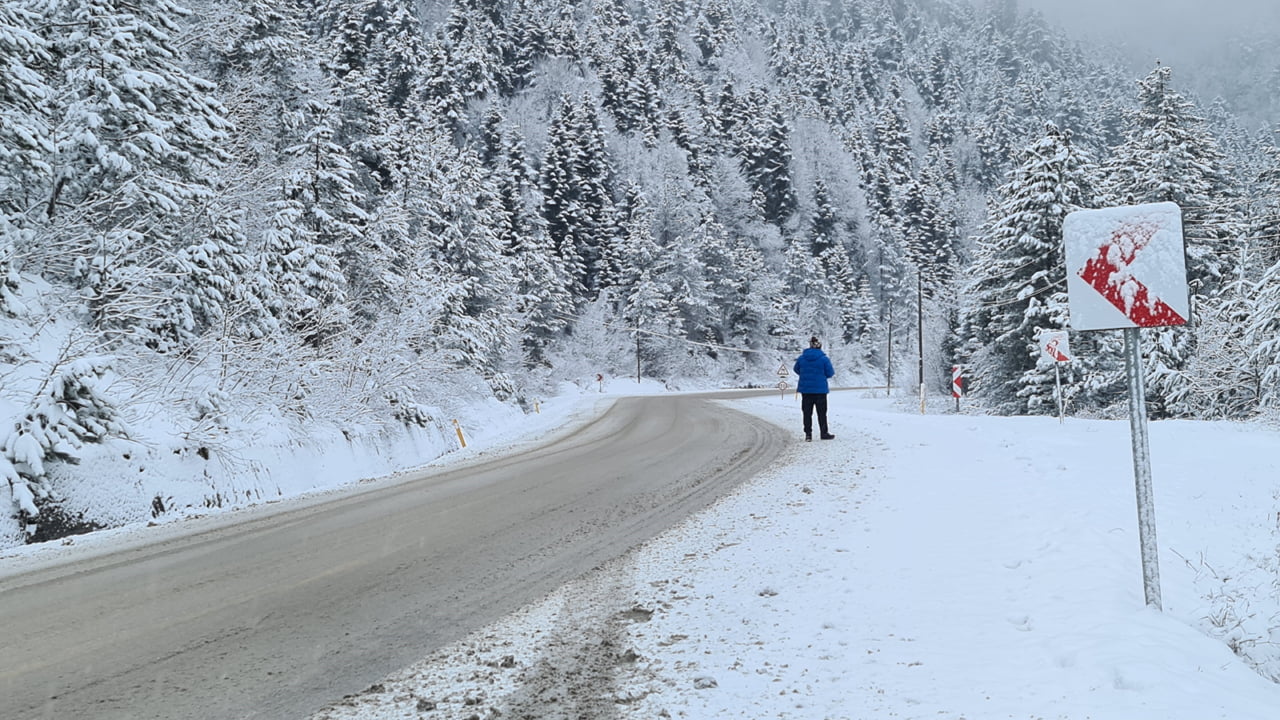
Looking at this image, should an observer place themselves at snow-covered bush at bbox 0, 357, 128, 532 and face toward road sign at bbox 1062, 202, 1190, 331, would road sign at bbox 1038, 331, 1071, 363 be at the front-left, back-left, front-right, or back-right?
front-left

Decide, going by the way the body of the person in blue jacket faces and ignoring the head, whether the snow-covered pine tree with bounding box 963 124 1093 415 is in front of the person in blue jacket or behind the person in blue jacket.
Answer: in front

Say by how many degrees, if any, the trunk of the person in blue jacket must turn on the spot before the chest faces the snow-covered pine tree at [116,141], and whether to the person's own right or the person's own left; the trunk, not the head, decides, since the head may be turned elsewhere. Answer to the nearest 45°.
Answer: approximately 135° to the person's own left

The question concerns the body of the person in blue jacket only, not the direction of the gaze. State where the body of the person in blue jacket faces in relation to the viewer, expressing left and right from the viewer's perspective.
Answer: facing away from the viewer

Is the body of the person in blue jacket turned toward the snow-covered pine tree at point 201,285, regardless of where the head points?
no

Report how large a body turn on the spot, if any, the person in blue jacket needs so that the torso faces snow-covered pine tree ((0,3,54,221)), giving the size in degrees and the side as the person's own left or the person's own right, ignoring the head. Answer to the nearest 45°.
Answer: approximately 135° to the person's own left

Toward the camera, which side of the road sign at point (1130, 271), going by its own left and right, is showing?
front

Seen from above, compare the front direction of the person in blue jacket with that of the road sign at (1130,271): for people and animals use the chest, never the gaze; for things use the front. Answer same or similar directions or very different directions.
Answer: very different directions

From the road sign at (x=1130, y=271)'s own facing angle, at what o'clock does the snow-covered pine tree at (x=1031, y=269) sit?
The snow-covered pine tree is roughly at 6 o'clock from the road sign.

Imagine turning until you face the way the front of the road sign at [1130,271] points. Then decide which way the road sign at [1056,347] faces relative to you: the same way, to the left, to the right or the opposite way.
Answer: the same way

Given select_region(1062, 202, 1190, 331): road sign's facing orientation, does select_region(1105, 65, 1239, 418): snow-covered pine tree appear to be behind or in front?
behind

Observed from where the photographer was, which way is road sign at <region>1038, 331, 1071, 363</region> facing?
facing the viewer

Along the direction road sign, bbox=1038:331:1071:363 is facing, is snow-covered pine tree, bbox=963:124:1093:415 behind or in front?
behind

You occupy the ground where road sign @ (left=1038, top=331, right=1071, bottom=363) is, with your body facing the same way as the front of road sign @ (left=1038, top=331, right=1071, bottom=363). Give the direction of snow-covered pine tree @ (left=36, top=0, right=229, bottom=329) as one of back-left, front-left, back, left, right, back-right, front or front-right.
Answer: front-right

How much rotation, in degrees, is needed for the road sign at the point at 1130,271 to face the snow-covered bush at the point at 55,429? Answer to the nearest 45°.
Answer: approximately 90° to its right

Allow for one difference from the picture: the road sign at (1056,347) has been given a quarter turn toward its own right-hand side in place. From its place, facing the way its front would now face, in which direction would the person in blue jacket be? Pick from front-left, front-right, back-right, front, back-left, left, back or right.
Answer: front-left
